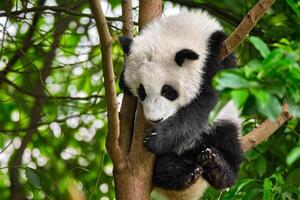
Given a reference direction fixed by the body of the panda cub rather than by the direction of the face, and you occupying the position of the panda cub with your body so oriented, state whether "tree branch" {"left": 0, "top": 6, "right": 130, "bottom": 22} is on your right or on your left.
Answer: on your right

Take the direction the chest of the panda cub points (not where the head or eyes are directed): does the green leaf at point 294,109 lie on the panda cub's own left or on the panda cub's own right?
on the panda cub's own left

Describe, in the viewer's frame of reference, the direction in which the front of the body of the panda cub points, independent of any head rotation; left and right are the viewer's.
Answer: facing the viewer and to the left of the viewer

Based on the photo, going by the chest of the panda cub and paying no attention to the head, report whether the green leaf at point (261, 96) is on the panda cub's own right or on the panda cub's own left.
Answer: on the panda cub's own left

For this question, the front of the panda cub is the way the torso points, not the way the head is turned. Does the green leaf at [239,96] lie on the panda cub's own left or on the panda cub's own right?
on the panda cub's own left

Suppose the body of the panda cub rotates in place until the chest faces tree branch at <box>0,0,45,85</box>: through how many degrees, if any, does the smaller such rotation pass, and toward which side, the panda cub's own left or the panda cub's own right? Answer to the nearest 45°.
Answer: approximately 90° to the panda cub's own right
